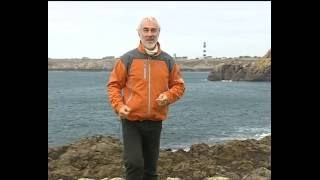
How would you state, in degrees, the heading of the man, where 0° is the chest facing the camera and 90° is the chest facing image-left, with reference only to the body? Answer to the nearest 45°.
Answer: approximately 0°

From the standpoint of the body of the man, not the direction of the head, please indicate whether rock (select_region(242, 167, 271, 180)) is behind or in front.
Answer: behind
